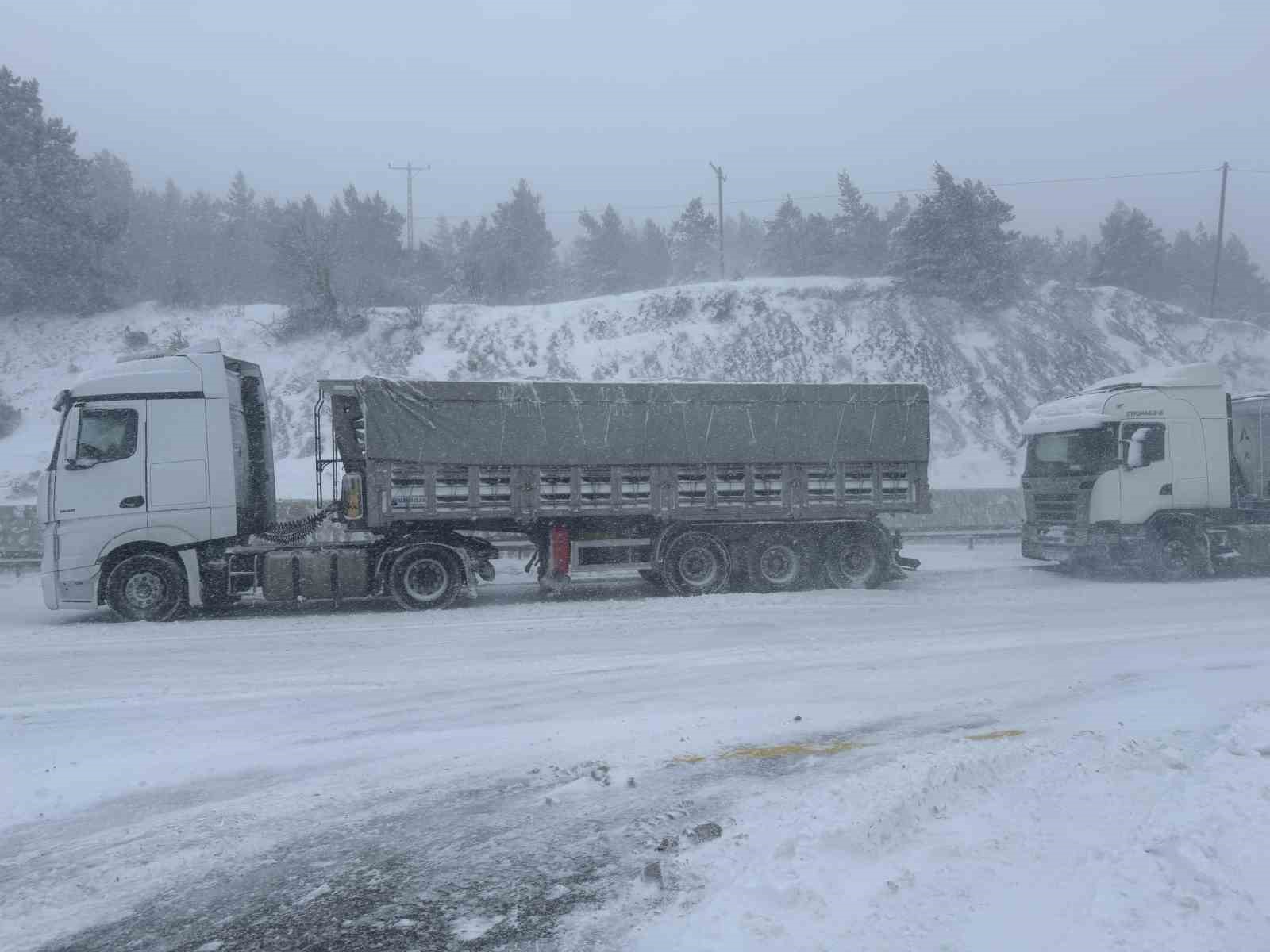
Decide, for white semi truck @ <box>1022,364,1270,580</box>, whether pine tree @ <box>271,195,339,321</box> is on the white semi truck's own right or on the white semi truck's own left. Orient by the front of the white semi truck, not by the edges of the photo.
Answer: on the white semi truck's own right

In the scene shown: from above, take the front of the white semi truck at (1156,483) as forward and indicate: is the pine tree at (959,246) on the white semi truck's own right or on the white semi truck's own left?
on the white semi truck's own right

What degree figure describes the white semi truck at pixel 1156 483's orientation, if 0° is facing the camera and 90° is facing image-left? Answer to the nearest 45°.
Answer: approximately 45°
